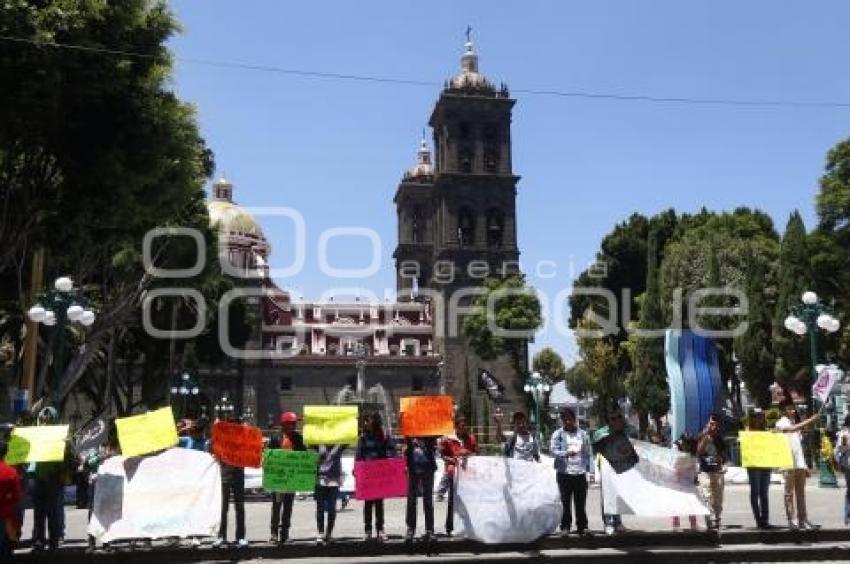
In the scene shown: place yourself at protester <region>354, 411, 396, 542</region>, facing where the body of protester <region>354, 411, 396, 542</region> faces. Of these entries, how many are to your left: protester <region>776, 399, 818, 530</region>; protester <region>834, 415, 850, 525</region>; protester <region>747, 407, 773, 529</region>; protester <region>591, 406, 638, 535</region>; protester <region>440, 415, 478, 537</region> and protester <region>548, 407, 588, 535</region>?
6

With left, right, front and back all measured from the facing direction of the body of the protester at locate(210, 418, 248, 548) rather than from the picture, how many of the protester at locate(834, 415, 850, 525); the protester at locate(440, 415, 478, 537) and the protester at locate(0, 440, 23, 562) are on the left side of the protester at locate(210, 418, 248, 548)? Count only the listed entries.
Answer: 2

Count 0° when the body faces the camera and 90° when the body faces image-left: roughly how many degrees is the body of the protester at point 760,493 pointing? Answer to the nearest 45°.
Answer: approximately 0°

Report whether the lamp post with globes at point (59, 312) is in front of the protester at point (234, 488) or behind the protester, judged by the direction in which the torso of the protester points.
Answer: behind

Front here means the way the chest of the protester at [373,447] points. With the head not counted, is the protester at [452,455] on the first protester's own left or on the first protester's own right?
on the first protester's own left

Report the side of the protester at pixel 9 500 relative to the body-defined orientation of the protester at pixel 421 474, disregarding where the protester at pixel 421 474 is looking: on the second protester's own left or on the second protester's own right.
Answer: on the second protester's own right

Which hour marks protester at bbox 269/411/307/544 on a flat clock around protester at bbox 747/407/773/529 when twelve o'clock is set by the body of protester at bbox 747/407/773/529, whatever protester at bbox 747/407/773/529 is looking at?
protester at bbox 269/411/307/544 is roughly at 2 o'clock from protester at bbox 747/407/773/529.

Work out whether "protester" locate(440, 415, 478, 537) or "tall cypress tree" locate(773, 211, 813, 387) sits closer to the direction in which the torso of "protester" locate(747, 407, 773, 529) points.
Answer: the protester
